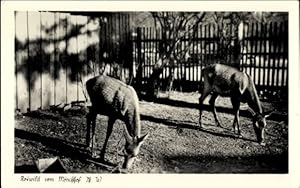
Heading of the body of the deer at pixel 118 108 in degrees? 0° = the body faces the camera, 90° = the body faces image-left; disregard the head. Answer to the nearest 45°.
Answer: approximately 315°
